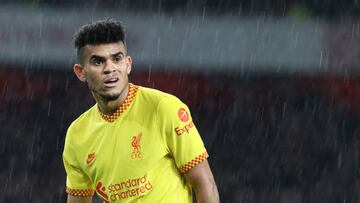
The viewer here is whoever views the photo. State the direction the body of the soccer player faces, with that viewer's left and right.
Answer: facing the viewer and to the left of the viewer
